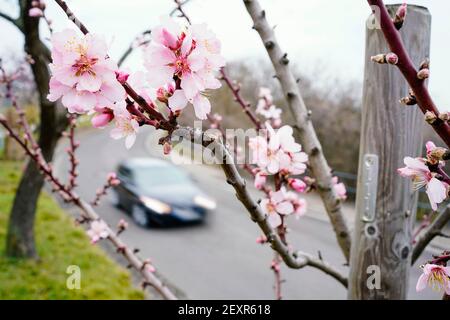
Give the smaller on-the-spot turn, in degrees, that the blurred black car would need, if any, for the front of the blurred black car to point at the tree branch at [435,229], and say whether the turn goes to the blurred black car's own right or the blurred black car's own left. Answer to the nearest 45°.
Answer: approximately 45° to the blurred black car's own right

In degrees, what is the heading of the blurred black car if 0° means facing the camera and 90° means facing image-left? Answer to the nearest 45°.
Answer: approximately 315°

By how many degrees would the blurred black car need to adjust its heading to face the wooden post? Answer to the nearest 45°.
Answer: approximately 45° to its right

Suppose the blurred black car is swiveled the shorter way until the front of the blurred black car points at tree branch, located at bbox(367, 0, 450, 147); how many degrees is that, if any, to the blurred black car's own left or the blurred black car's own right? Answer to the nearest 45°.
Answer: approximately 45° to the blurred black car's own right

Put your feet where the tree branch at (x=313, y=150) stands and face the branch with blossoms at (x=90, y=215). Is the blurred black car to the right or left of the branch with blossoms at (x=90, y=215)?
right

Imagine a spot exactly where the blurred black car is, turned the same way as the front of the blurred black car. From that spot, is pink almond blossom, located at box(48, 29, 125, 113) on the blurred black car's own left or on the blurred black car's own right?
on the blurred black car's own right

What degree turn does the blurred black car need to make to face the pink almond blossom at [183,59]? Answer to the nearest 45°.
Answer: approximately 45° to its right

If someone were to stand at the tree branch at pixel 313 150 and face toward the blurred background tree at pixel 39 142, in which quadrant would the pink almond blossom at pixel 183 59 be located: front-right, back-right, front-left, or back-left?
back-left

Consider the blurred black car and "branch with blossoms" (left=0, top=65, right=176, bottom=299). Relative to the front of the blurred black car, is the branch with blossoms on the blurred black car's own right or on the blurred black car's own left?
on the blurred black car's own right
